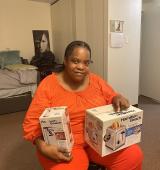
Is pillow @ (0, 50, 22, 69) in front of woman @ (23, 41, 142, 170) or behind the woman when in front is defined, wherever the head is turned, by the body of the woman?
behind

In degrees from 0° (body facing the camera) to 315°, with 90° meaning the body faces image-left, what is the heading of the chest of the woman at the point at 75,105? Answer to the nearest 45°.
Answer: approximately 0°

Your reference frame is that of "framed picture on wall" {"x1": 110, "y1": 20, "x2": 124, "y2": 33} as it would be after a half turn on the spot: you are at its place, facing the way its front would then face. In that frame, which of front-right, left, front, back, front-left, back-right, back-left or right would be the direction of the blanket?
left

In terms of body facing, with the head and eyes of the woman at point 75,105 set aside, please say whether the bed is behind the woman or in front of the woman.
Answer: behind

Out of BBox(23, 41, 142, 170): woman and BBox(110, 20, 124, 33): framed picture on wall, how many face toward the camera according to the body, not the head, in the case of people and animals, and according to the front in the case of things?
2

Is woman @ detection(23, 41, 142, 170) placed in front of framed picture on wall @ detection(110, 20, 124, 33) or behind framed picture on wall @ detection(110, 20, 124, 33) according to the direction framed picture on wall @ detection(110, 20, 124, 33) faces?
in front

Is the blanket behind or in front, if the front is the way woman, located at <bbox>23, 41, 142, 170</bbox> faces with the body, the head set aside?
behind

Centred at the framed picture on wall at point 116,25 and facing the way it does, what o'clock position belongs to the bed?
The bed is roughly at 3 o'clock from the framed picture on wall.
